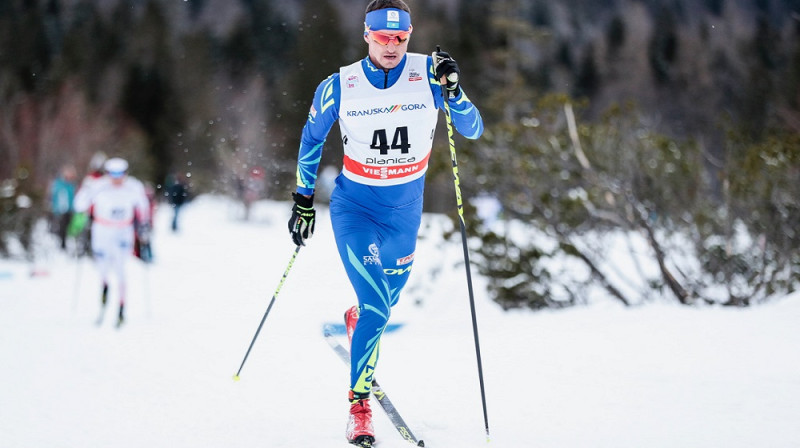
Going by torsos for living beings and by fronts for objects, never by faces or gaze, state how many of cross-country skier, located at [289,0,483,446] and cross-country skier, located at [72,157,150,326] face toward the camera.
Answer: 2

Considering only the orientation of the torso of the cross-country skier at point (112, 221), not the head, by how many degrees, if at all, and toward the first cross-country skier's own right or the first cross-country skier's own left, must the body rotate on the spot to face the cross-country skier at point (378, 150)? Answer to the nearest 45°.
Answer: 0° — they already face them

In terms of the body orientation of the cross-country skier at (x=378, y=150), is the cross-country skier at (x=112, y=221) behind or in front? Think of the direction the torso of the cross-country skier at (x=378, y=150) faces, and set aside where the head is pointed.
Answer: behind

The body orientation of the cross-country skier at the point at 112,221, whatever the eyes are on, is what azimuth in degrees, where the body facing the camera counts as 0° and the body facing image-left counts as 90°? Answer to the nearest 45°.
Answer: approximately 0°

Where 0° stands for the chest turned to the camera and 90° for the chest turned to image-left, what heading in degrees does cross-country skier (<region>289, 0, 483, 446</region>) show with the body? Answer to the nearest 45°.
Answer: approximately 0°
